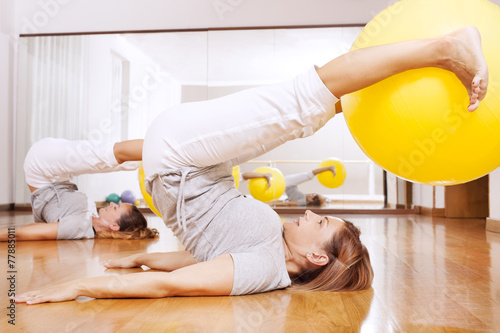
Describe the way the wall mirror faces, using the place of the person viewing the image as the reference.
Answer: facing the viewer

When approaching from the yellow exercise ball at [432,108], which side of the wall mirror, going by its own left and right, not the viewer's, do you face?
front
